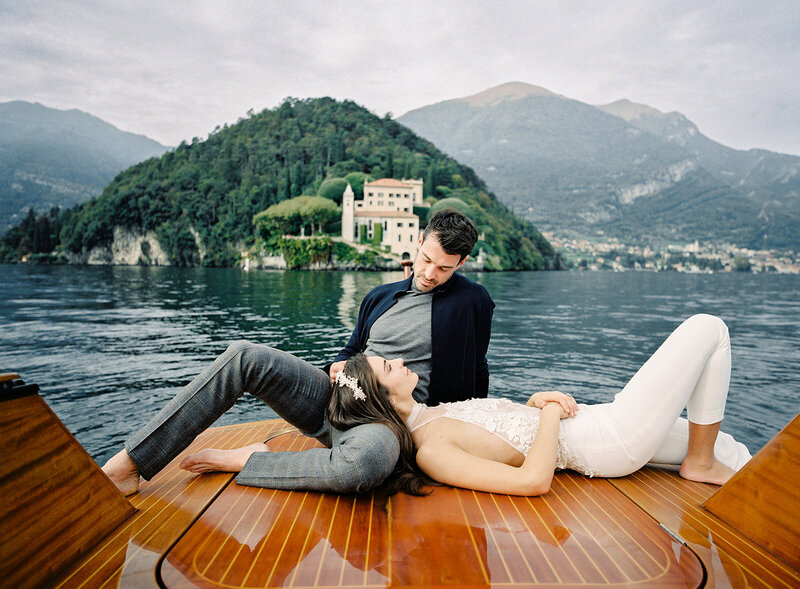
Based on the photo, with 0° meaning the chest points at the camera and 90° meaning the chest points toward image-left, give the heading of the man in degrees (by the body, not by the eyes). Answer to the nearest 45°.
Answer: approximately 45°
